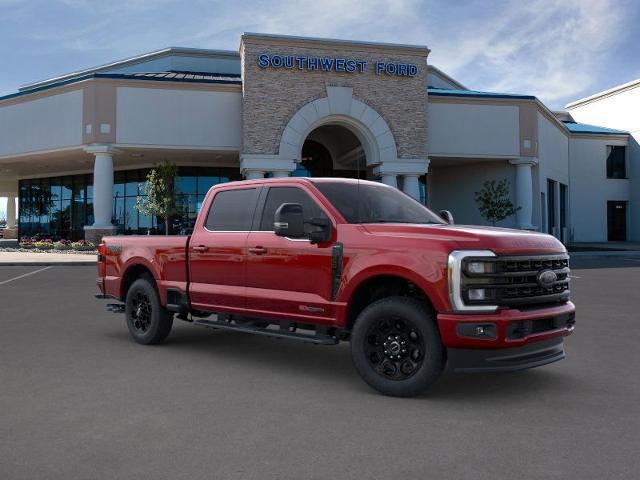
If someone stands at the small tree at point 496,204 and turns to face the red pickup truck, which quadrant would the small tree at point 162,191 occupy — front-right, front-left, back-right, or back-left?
front-right

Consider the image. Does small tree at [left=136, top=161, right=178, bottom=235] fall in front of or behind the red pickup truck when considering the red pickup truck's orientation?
behind

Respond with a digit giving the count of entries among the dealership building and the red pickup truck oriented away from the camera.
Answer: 0

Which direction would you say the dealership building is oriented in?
toward the camera

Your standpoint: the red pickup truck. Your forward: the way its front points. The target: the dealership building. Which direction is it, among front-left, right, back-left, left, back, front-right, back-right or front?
back-left

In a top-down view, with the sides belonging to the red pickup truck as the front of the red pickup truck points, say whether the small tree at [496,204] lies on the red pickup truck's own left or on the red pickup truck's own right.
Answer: on the red pickup truck's own left

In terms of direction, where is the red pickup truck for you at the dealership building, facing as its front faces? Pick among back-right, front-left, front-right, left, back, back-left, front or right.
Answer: front

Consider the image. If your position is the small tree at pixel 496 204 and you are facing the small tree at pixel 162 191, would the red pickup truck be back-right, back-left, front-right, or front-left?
front-left
